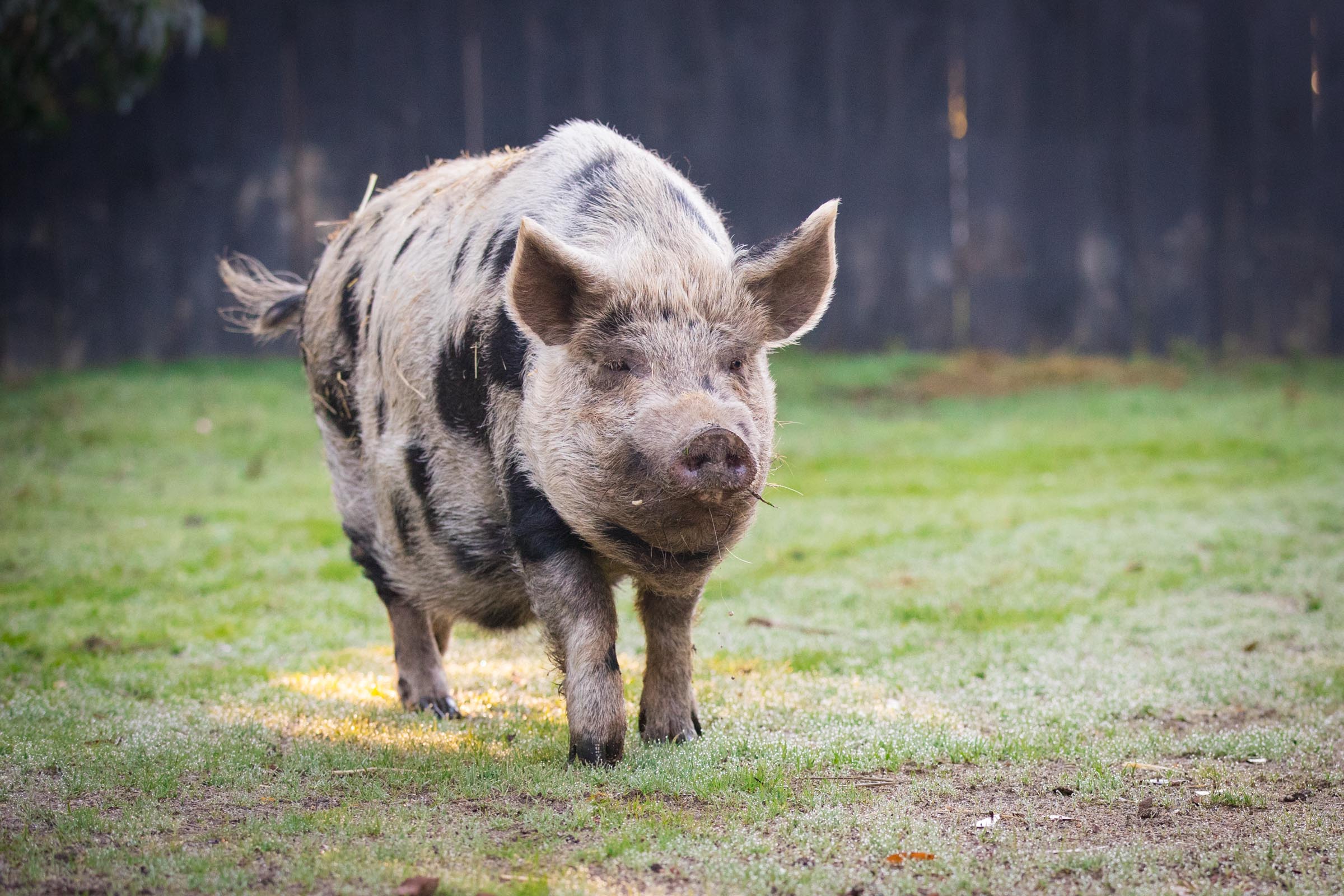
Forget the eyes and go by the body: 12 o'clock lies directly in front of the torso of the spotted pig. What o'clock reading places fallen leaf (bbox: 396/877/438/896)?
The fallen leaf is roughly at 2 o'clock from the spotted pig.

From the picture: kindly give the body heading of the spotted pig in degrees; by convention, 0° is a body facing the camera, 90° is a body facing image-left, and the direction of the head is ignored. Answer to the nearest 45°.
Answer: approximately 315°
